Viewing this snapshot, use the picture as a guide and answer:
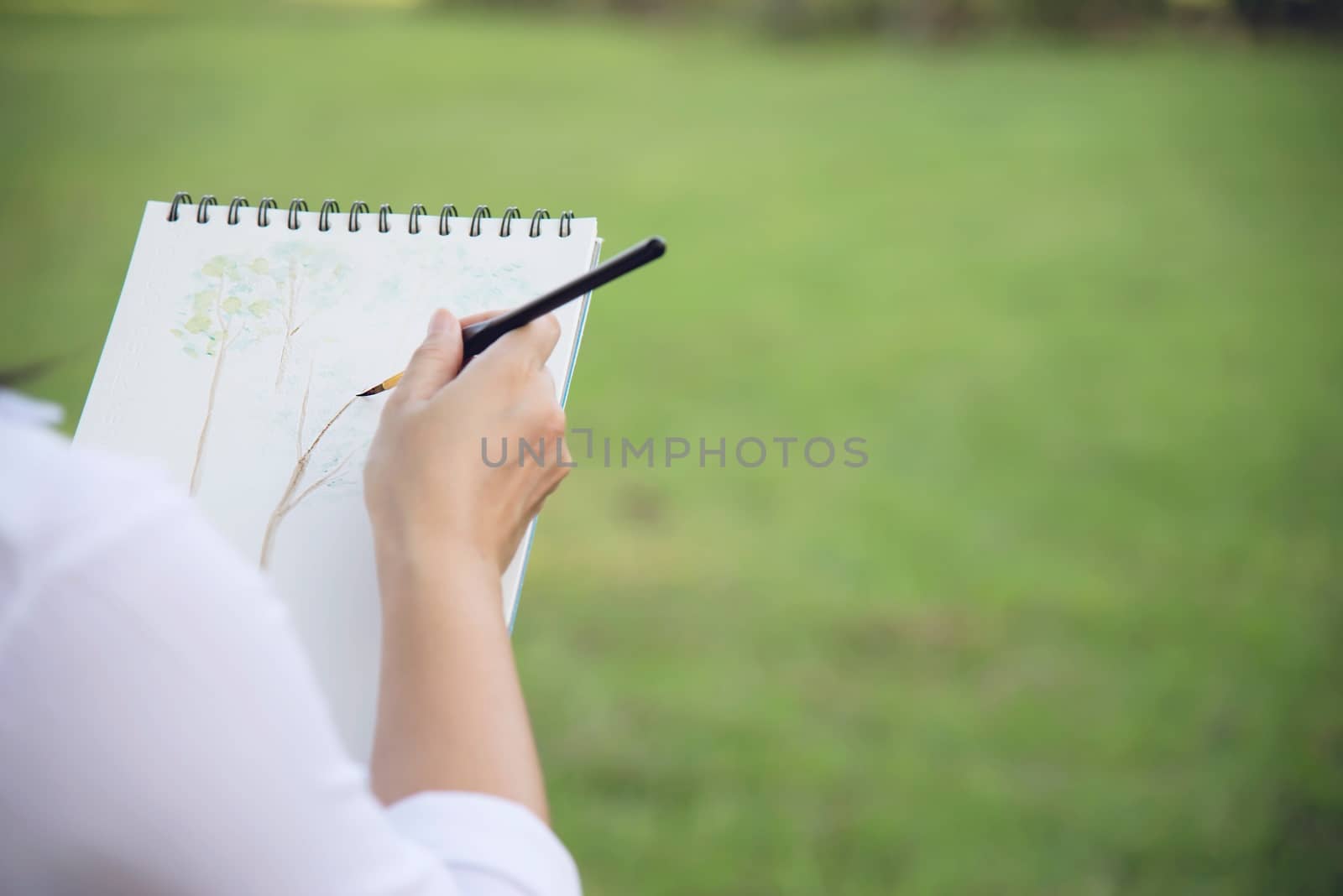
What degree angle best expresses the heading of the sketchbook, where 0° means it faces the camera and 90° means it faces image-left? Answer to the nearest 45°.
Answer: approximately 0°
